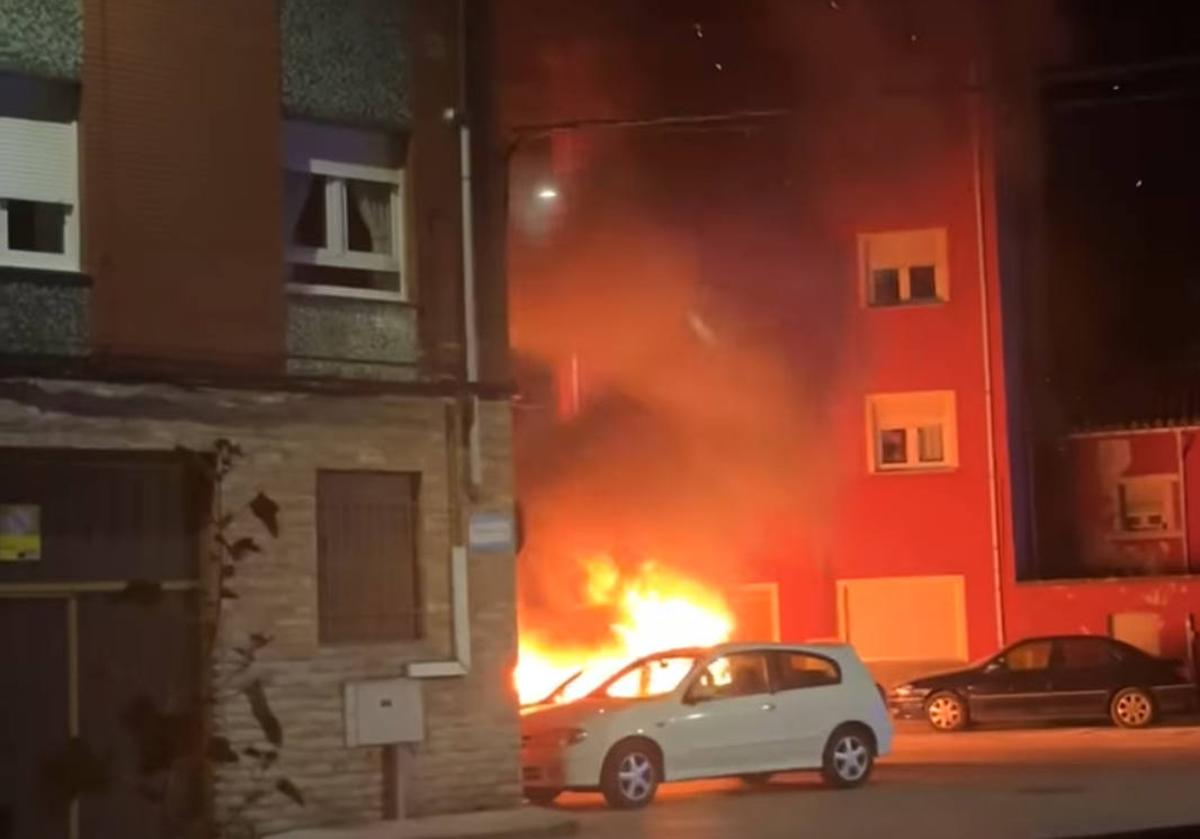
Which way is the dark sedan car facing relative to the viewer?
to the viewer's left

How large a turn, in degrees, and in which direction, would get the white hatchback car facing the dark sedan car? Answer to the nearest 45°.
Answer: approximately 180°

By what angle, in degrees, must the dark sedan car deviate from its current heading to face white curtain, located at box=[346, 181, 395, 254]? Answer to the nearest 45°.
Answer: approximately 45° to its left

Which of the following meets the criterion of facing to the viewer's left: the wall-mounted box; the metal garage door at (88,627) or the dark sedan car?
the dark sedan car

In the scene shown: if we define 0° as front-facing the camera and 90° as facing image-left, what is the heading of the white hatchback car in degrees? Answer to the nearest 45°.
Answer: approximately 45°

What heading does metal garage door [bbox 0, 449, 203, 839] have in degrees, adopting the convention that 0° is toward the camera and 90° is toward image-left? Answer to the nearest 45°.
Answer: approximately 0°

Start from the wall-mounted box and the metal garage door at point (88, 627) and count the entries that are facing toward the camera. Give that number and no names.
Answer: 2

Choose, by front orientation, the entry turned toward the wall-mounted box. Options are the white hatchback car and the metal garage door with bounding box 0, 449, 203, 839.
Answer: the white hatchback car
